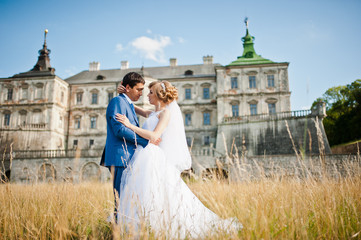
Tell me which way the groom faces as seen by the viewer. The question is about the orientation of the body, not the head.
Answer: to the viewer's right

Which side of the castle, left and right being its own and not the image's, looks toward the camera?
front

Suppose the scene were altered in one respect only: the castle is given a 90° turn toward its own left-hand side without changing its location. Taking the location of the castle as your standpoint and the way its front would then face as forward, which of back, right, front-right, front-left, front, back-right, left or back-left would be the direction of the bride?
right

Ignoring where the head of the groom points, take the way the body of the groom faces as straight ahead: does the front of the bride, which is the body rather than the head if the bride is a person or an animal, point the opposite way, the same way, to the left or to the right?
the opposite way

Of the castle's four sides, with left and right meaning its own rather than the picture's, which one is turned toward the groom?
front

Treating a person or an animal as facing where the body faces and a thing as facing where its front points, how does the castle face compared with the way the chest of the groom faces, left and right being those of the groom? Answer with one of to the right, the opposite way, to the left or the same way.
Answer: to the right

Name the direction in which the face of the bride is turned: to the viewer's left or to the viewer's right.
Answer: to the viewer's left

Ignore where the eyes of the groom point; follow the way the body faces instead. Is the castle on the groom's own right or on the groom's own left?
on the groom's own left

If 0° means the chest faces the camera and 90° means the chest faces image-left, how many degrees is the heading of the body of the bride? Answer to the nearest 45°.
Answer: approximately 90°

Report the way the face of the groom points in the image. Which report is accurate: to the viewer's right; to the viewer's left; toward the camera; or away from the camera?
to the viewer's right

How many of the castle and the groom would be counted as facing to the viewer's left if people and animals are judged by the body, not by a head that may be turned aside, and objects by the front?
0
